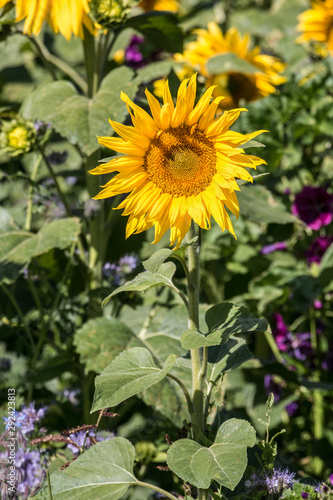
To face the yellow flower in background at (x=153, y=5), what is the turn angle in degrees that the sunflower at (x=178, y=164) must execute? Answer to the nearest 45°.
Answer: approximately 180°

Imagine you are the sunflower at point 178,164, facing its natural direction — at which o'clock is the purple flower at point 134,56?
The purple flower is roughly at 6 o'clock from the sunflower.

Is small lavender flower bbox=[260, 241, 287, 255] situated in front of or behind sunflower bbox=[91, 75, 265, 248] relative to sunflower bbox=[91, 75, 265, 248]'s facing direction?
behind

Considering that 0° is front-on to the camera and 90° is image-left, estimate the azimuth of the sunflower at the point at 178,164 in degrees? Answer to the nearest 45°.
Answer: approximately 0°
